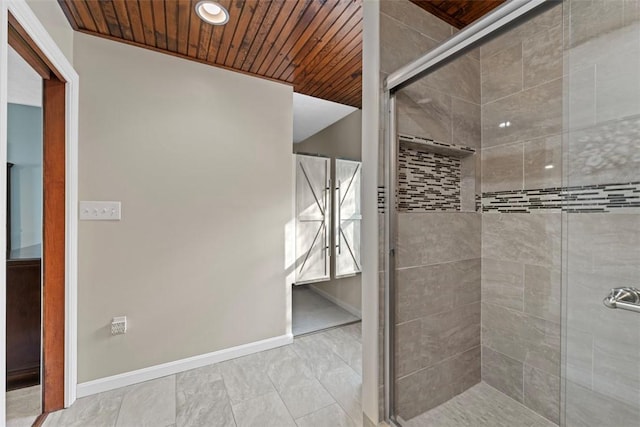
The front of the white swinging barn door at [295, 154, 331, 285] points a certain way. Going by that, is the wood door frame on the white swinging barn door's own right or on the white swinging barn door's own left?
on the white swinging barn door's own right

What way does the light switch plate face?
toward the camera

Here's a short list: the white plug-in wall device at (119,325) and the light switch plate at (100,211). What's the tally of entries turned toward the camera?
2

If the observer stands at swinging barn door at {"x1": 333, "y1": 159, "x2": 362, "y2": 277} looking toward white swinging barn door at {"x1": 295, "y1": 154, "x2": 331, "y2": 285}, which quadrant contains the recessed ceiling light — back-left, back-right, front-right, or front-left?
front-left

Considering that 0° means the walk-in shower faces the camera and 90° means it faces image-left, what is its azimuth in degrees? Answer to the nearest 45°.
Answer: approximately 45°

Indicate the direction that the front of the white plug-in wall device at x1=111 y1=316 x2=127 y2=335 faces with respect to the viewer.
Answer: facing the viewer

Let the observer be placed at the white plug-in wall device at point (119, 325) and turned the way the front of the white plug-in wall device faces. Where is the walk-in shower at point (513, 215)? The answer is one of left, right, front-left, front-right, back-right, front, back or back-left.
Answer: front-left

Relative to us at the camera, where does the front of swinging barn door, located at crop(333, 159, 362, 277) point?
facing the viewer and to the right of the viewer

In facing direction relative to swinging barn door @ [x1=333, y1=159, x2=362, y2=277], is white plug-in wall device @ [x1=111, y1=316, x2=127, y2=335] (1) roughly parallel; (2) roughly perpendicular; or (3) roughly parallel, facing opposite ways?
roughly parallel

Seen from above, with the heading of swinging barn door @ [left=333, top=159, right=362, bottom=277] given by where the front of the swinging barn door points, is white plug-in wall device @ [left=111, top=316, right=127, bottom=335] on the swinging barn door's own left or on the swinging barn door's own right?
on the swinging barn door's own right

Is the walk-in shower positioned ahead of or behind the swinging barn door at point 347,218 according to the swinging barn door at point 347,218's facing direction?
ahead

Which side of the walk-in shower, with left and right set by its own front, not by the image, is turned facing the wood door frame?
front

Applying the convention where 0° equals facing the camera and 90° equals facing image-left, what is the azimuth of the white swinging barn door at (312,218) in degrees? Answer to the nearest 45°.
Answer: approximately 315°
